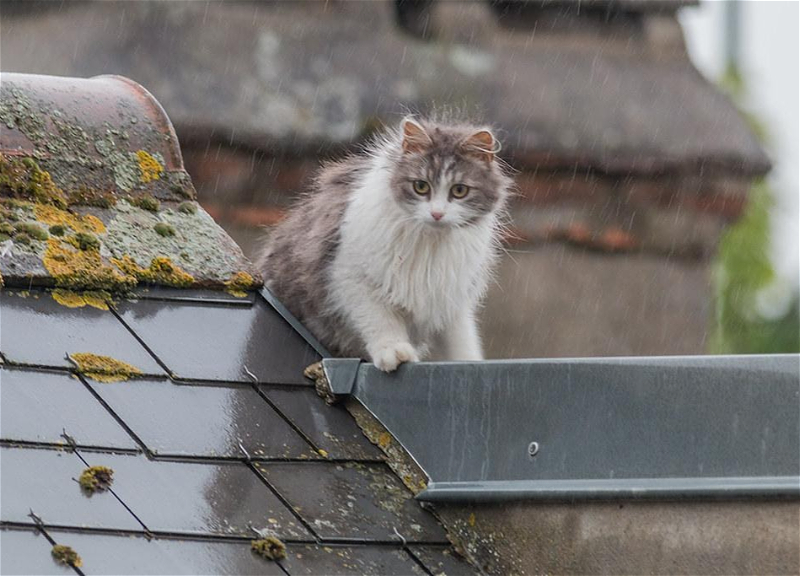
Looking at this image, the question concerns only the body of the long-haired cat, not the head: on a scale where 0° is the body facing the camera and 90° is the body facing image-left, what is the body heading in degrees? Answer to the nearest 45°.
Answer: approximately 315°

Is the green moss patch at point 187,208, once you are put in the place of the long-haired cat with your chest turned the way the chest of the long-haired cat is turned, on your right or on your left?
on your right

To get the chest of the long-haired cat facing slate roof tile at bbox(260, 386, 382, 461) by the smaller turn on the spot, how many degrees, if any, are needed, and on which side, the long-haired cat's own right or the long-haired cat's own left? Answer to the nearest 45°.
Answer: approximately 45° to the long-haired cat's own right

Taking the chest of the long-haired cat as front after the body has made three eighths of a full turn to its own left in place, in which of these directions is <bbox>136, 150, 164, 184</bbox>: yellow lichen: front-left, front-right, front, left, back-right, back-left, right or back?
back-left

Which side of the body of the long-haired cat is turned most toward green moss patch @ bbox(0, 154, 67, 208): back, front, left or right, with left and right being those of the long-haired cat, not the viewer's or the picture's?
right

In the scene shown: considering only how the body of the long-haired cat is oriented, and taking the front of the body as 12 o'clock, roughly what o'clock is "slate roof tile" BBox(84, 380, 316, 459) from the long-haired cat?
The slate roof tile is roughly at 2 o'clock from the long-haired cat.

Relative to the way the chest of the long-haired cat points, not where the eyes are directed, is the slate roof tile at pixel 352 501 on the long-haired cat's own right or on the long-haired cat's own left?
on the long-haired cat's own right

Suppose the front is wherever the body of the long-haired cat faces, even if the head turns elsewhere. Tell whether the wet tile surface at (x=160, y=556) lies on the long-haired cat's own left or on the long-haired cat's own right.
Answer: on the long-haired cat's own right
